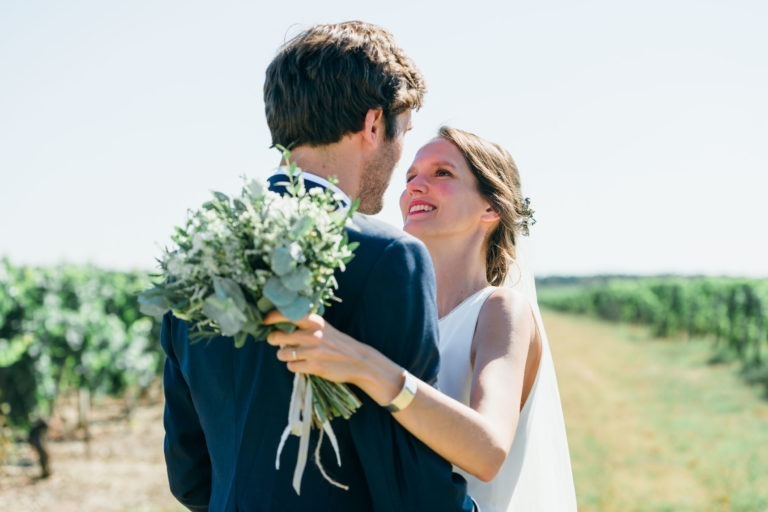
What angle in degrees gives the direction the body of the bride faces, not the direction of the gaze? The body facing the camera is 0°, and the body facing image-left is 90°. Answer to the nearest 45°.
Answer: approximately 45°

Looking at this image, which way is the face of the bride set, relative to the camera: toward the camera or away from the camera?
toward the camera

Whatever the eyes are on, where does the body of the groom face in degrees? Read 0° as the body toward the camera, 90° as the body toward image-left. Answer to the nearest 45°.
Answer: approximately 225°

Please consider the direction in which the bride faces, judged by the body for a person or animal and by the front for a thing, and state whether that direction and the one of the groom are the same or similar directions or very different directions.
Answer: very different directions

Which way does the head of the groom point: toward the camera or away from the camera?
away from the camera
